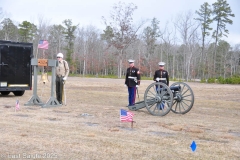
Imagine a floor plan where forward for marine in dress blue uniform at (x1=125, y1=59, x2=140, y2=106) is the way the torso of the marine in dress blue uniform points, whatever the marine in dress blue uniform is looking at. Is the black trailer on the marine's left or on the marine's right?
on the marine's right

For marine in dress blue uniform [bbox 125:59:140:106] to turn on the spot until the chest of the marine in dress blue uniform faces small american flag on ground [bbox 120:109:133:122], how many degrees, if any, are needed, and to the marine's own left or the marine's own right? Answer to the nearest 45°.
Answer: approximately 45° to the marine's own left

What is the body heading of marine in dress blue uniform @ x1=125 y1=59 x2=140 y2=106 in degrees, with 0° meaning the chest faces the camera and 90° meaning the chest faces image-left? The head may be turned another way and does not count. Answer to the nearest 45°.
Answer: approximately 45°

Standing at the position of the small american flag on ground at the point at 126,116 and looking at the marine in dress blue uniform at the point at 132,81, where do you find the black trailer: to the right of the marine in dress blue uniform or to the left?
left
